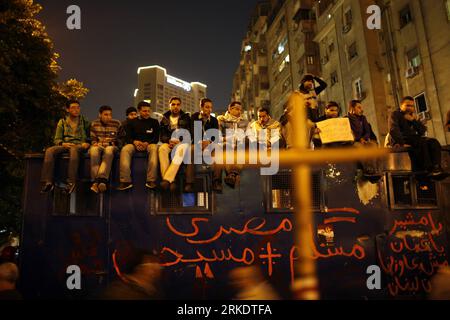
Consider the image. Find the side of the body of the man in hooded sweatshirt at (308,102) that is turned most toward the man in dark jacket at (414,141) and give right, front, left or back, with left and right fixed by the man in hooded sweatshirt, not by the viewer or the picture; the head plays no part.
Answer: left

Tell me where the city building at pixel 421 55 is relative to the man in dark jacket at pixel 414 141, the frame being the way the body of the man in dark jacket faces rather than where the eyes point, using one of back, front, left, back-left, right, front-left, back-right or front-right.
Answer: back-left

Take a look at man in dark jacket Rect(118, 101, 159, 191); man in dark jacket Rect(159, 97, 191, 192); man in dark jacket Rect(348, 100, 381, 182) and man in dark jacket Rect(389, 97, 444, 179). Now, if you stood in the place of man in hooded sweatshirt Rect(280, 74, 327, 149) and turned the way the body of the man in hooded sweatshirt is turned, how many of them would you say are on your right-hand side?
2

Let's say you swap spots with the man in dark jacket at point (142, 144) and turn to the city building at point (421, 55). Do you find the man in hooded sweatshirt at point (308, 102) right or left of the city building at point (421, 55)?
right

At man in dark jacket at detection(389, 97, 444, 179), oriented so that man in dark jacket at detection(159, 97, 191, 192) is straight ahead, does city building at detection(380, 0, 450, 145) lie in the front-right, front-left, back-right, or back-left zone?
back-right

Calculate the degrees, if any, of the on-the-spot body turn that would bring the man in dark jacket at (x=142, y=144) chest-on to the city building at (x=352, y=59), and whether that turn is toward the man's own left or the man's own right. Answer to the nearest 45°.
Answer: approximately 135° to the man's own left

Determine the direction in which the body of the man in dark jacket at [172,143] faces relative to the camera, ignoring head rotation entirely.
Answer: toward the camera

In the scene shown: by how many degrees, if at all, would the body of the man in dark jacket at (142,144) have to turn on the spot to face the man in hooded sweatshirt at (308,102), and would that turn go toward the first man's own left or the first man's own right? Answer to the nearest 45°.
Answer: approximately 90° to the first man's own left

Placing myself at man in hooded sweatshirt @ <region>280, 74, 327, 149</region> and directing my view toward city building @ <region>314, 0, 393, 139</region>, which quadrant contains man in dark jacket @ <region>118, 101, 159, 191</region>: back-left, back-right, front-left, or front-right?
back-left

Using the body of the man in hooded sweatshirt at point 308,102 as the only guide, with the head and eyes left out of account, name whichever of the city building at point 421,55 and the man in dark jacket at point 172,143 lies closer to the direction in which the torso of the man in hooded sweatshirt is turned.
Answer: the man in dark jacket

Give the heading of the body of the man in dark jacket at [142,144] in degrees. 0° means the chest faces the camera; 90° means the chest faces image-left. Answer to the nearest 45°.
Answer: approximately 0°

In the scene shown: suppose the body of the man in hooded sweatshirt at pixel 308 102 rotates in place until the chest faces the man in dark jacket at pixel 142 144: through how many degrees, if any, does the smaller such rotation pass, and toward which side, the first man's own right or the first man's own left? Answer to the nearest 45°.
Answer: approximately 90° to the first man's own right

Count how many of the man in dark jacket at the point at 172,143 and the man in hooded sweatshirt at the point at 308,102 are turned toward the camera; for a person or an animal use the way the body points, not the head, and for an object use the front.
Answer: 2

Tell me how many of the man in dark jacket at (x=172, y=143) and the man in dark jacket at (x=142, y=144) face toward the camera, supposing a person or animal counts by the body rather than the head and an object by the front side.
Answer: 2
